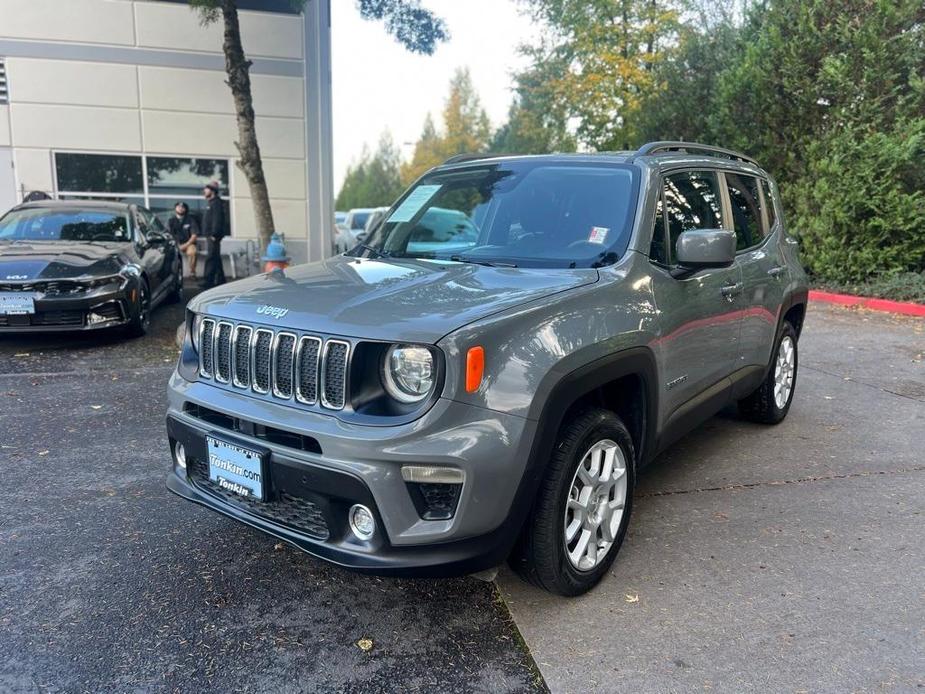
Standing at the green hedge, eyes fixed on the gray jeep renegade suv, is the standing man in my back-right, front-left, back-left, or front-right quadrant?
front-right

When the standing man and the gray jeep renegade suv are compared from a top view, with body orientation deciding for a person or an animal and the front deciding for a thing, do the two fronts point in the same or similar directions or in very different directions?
same or similar directions

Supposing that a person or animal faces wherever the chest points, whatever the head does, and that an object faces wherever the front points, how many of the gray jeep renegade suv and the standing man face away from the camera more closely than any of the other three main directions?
0

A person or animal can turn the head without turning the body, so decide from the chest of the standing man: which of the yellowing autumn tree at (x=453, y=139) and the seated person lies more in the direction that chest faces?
the seated person

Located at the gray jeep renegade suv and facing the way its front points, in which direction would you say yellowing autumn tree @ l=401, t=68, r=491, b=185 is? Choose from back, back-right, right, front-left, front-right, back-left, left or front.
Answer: back-right

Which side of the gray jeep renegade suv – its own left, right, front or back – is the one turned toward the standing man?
right

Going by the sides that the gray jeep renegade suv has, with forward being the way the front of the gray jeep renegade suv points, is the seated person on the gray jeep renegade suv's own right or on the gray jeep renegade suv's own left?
on the gray jeep renegade suv's own right

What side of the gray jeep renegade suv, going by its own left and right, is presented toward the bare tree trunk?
right

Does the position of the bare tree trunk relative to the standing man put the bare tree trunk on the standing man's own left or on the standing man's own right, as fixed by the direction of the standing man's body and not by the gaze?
on the standing man's own left

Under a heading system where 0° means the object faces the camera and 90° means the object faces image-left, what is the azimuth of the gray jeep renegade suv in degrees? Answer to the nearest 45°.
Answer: approximately 45°
